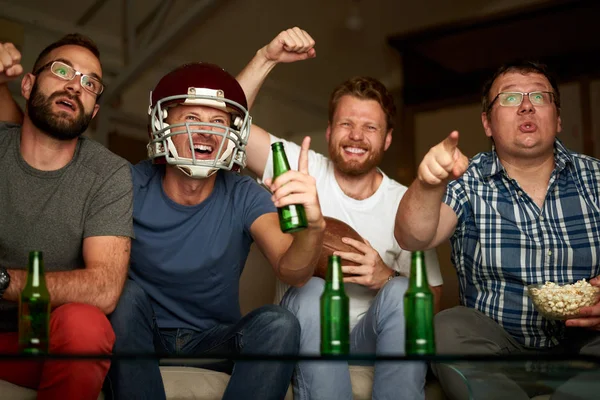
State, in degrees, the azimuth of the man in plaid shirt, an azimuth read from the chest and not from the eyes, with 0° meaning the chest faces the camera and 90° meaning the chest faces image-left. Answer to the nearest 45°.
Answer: approximately 0°

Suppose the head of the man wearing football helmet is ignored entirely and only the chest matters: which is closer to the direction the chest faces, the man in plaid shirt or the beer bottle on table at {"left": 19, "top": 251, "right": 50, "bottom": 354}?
the beer bottle on table

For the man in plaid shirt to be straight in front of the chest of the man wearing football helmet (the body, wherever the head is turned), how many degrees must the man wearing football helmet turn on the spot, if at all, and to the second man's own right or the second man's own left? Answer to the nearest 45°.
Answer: approximately 90° to the second man's own left

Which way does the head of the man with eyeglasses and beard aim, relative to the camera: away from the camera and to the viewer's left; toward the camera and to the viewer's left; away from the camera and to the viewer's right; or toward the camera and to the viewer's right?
toward the camera and to the viewer's right

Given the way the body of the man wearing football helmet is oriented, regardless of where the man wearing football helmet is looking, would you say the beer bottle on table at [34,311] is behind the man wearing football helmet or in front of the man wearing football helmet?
in front

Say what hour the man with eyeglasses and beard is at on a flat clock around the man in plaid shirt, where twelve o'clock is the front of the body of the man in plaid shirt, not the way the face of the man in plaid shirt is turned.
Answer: The man with eyeglasses and beard is roughly at 2 o'clock from the man in plaid shirt.

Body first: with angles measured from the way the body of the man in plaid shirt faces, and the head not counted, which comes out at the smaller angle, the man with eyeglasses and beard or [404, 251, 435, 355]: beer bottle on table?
the beer bottle on table

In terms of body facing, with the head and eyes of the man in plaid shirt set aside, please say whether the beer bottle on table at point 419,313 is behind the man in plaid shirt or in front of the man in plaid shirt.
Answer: in front

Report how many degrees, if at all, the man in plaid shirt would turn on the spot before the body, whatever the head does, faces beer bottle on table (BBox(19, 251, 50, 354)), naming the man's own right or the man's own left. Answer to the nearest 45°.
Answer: approximately 45° to the man's own right

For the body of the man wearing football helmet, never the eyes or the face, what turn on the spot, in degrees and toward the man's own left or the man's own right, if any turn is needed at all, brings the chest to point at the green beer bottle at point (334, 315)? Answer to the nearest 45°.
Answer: approximately 45° to the man's own left

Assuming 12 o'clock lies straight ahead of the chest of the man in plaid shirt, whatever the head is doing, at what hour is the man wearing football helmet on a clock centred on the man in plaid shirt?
The man wearing football helmet is roughly at 2 o'clock from the man in plaid shirt.

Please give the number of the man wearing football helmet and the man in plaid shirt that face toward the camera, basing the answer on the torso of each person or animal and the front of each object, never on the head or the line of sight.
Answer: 2
